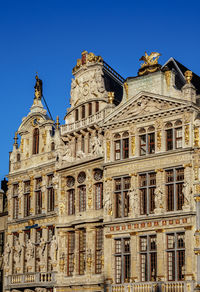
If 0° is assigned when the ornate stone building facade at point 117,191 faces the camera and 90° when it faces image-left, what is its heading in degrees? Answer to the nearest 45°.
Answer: approximately 45°
